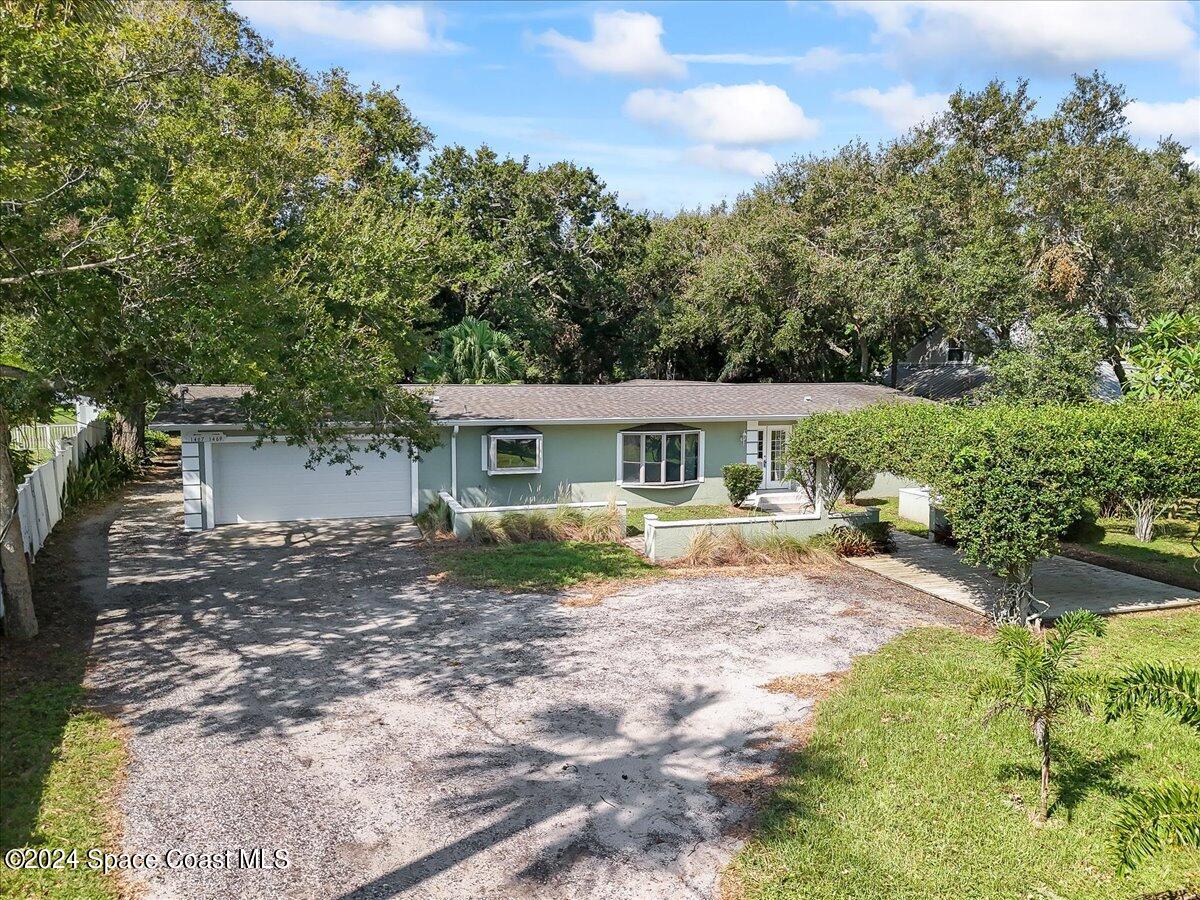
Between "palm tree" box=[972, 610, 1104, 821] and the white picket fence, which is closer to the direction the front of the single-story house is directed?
the palm tree

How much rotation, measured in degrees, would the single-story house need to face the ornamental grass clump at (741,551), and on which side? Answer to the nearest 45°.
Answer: approximately 45° to its left

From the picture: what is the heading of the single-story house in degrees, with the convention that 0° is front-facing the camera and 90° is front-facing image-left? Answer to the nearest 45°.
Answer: approximately 0°

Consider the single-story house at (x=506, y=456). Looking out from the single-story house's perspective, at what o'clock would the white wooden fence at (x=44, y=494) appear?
The white wooden fence is roughly at 2 o'clock from the single-story house.

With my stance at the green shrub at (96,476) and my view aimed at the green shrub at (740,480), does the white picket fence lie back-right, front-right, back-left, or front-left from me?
back-left

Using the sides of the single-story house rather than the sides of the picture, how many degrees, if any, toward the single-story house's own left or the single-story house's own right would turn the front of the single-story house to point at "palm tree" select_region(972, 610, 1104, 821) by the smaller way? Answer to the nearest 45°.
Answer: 0° — it already faces it

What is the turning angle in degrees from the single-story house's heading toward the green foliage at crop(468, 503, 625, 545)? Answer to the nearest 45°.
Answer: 0° — it already faces it

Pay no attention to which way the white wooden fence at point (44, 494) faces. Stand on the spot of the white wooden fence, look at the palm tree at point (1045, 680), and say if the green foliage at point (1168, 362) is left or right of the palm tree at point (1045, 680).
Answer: left
